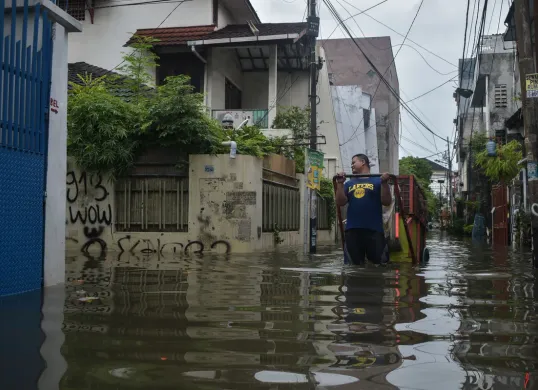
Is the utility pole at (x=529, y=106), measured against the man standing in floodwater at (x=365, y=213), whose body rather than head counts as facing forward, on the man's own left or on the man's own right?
on the man's own left

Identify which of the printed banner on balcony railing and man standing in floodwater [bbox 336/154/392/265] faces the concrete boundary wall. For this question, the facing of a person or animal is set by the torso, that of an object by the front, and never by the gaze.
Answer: the printed banner on balcony railing

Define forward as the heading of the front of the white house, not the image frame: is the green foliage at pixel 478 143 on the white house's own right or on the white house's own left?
on the white house's own left

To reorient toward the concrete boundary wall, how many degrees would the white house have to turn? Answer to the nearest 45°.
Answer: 0° — it already faces it

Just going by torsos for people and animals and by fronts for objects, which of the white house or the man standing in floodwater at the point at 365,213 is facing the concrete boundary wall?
the white house
